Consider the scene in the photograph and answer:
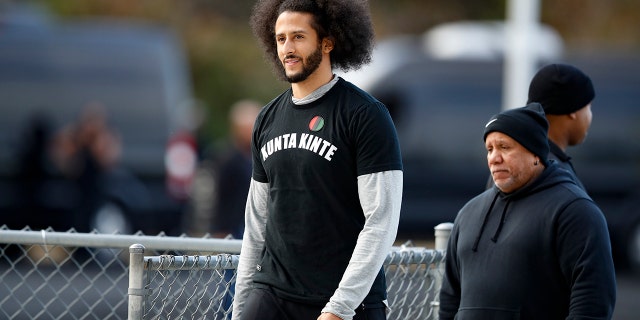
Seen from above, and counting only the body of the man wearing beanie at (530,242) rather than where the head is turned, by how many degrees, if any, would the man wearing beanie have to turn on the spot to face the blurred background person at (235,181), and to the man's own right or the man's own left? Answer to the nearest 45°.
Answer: approximately 90° to the man's own right

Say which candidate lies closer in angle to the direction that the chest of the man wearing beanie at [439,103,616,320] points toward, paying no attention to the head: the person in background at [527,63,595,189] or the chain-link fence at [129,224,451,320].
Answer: the chain-link fence

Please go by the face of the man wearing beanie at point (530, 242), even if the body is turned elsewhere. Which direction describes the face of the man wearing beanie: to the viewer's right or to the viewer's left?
to the viewer's left

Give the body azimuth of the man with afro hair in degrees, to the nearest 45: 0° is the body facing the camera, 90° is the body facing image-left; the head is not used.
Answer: approximately 45°
